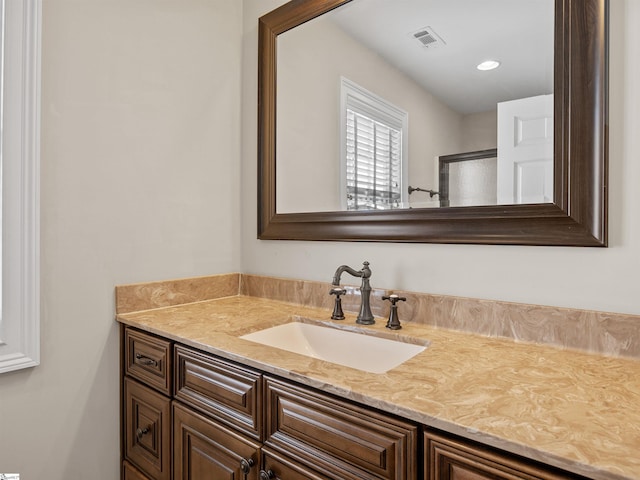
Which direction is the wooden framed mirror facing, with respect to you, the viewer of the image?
facing the viewer and to the left of the viewer

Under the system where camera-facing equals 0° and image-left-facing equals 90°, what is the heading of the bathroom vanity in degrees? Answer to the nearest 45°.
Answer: approximately 45°

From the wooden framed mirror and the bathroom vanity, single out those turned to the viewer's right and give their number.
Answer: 0

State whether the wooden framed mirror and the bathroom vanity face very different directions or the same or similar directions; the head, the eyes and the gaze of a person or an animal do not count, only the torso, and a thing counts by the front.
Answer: same or similar directions

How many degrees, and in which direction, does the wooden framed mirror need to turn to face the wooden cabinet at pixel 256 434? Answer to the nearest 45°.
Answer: approximately 45° to its right
